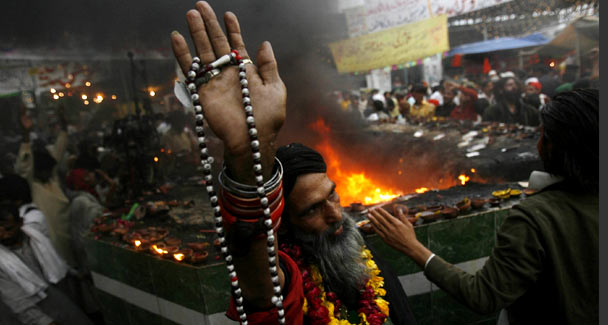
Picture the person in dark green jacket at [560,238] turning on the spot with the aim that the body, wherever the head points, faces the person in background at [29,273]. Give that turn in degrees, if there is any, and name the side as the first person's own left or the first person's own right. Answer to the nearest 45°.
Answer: approximately 45° to the first person's own left

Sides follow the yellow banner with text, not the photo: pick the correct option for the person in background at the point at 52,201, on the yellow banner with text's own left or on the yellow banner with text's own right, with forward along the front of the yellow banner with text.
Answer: on the yellow banner with text's own right

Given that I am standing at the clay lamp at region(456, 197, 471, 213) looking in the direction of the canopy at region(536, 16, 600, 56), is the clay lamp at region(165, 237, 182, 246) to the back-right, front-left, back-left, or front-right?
back-left

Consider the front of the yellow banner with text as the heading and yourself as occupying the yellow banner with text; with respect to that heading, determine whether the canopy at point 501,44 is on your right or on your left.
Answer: on your left

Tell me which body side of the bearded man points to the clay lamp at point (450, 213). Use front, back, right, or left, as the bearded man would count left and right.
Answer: left

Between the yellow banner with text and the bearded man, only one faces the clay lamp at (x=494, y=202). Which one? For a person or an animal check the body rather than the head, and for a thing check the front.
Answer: the yellow banner with text

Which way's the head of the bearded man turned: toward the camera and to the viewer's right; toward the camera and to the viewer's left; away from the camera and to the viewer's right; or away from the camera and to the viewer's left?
toward the camera and to the viewer's right

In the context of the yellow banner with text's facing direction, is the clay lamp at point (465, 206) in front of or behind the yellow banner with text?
in front

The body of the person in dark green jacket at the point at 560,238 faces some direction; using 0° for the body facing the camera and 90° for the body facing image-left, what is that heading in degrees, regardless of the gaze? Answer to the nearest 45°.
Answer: approximately 135°

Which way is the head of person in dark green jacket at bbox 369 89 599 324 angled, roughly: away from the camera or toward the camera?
away from the camera

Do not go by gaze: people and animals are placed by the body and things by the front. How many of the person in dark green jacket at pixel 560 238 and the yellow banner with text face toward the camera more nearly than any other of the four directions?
1

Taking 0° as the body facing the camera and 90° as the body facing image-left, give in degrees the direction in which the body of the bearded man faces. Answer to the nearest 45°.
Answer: approximately 315°
